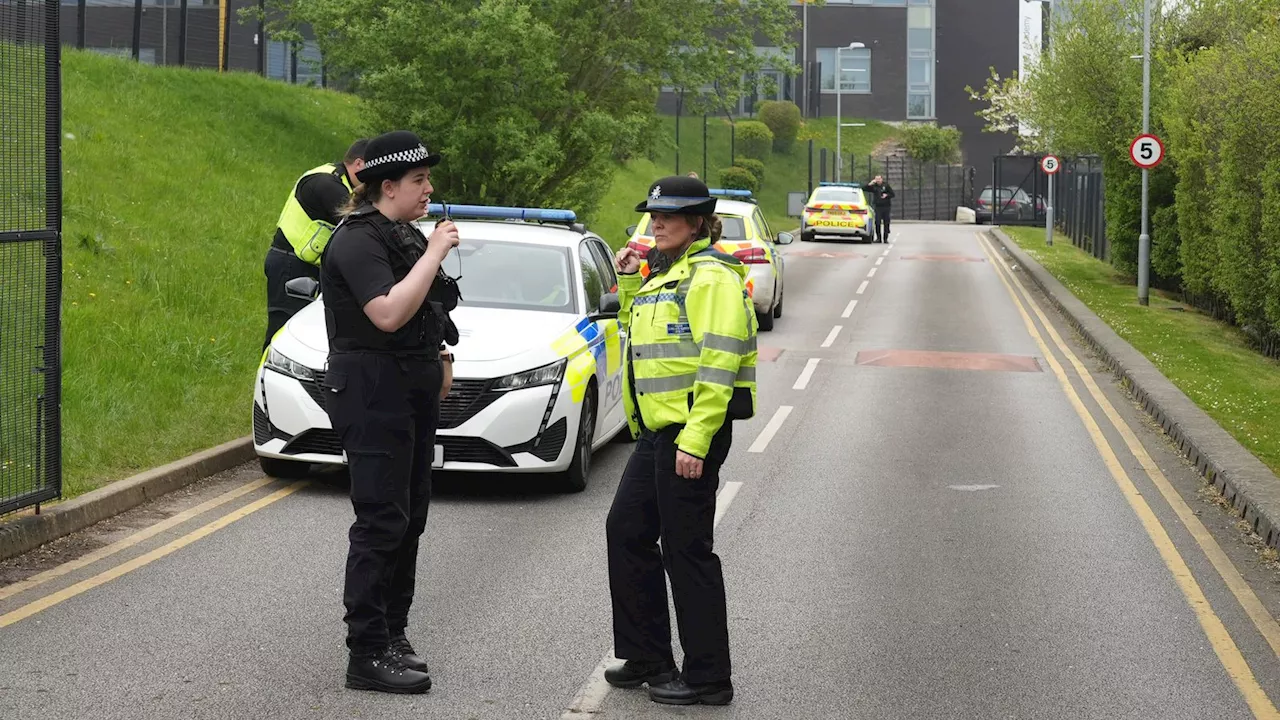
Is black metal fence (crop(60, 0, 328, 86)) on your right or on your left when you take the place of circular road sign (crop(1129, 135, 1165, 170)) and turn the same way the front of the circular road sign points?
on your right

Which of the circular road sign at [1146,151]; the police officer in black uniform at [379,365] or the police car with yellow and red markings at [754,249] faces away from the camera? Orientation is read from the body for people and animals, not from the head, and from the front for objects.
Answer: the police car with yellow and red markings

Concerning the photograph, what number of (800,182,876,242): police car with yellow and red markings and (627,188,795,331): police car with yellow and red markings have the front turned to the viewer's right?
0

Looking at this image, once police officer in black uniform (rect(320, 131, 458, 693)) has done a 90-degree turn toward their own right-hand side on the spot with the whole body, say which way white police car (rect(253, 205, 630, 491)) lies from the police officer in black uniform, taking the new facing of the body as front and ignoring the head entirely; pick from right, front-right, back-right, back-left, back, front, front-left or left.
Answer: back

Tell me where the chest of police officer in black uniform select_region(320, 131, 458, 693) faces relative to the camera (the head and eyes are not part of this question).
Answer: to the viewer's right

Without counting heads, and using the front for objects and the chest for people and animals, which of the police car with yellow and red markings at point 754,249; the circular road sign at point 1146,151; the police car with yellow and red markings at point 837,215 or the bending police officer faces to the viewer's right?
the bending police officer

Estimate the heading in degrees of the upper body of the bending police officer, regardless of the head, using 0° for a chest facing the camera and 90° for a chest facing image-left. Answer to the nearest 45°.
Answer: approximately 270°

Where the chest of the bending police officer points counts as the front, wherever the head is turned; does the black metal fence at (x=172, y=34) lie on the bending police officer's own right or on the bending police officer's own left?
on the bending police officer's own left

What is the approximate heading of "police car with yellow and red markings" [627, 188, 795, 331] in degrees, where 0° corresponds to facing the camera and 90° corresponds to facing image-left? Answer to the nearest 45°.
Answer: approximately 180°

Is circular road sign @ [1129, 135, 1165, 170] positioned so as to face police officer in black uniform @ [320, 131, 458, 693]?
yes
